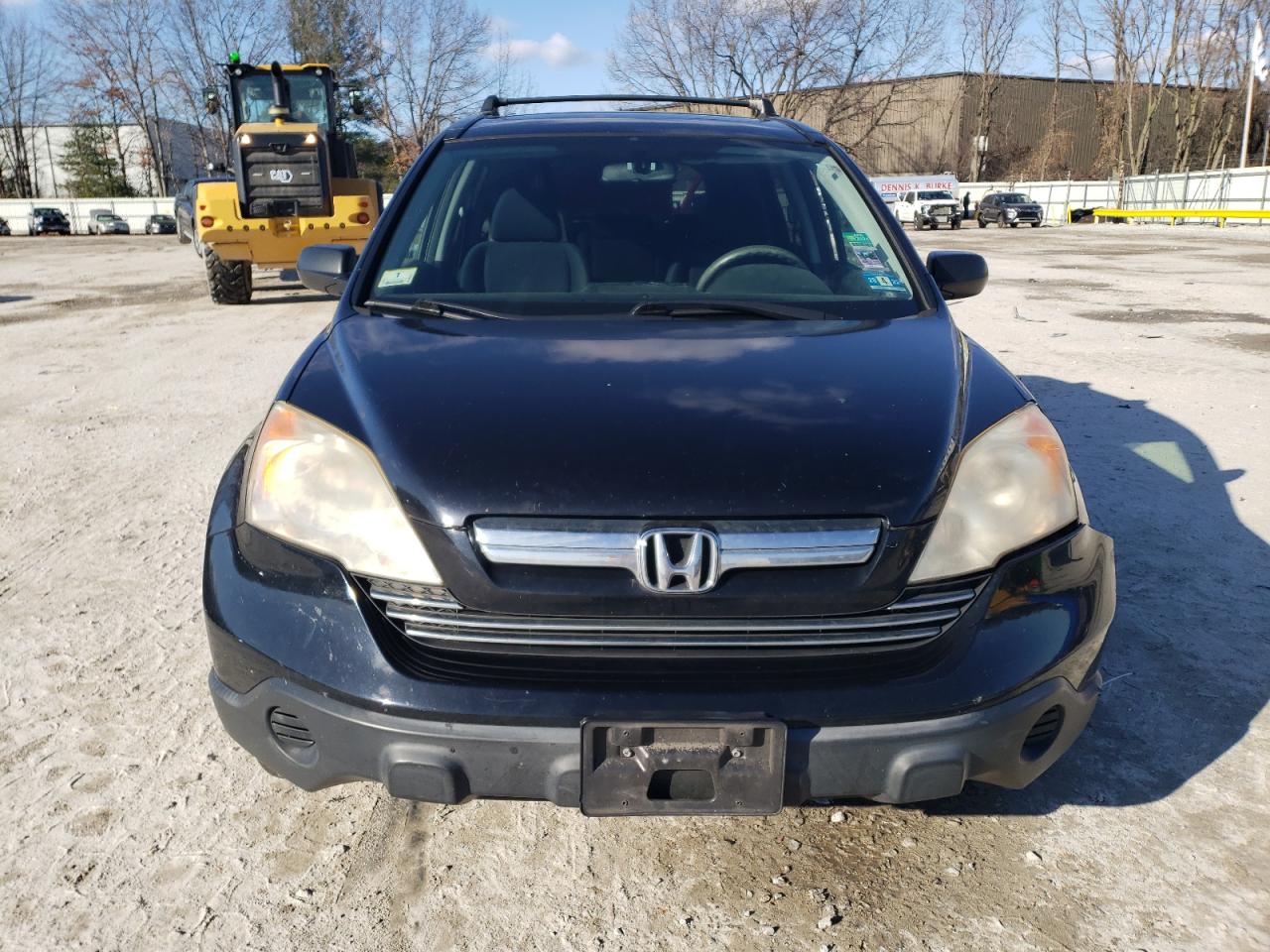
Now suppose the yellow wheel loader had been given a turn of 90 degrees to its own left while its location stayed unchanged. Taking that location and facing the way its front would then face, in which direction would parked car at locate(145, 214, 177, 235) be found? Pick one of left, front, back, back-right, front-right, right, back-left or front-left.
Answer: right

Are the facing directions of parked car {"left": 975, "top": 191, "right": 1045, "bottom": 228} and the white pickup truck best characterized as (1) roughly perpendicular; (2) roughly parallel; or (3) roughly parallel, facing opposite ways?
roughly parallel

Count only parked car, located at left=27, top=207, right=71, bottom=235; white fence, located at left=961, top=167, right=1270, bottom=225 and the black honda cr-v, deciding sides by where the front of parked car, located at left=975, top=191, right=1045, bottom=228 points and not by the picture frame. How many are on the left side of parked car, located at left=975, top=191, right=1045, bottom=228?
1

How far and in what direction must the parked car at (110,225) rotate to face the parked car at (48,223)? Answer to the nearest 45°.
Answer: approximately 135° to its right

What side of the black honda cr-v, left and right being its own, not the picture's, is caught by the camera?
front

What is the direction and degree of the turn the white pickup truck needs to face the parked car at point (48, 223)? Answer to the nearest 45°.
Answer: approximately 135° to its right

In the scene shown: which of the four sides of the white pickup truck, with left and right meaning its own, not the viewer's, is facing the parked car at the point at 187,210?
right

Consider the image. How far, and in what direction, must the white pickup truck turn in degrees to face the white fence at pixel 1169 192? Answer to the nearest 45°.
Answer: approximately 90° to its left

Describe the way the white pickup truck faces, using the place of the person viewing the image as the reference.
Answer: facing the viewer and to the right of the viewer

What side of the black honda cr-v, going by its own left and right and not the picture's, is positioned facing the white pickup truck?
back

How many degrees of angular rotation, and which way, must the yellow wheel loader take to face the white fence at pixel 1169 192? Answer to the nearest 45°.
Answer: approximately 45° to its right

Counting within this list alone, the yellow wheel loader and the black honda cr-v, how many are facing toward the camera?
1

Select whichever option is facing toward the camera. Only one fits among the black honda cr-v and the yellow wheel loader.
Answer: the black honda cr-v

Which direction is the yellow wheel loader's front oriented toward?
away from the camera

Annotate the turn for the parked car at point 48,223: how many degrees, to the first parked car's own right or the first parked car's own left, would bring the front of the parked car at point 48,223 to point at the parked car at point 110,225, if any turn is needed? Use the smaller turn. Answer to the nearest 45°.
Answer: approximately 45° to the first parked car's own left

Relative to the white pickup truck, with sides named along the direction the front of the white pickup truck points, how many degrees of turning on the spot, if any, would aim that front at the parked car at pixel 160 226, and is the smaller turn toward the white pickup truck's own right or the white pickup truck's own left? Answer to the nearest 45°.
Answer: approximately 135° to the white pickup truck's own right

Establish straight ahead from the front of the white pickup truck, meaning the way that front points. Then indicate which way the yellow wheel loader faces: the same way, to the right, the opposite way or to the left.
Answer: the opposite way
